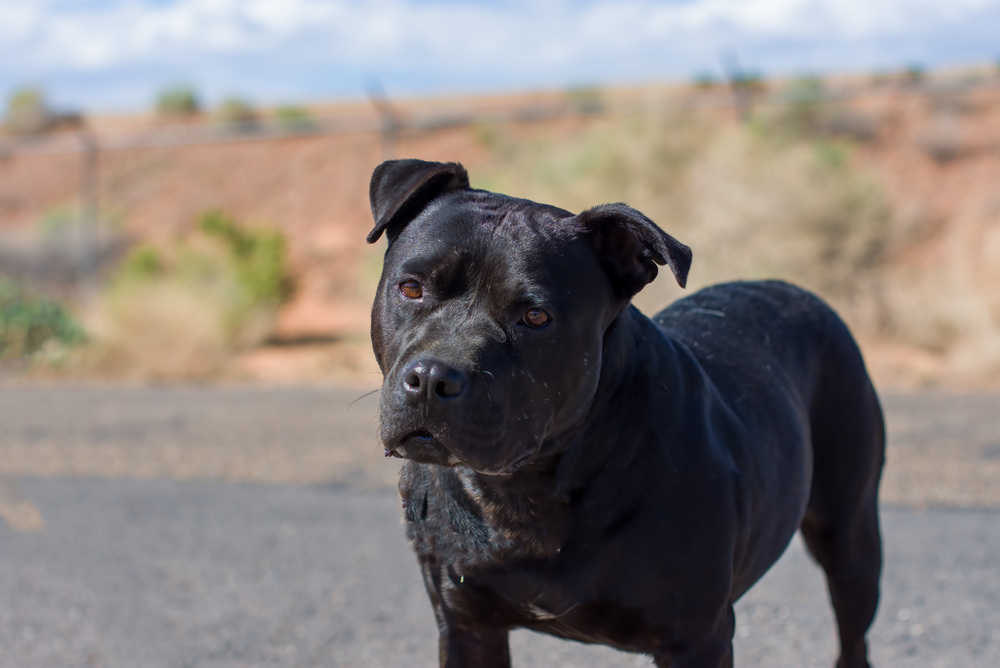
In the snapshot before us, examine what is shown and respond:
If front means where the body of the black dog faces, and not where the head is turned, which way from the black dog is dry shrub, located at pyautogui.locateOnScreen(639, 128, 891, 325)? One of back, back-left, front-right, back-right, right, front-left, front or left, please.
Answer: back-right

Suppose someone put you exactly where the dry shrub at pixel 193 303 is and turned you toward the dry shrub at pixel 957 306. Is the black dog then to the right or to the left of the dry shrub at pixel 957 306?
right

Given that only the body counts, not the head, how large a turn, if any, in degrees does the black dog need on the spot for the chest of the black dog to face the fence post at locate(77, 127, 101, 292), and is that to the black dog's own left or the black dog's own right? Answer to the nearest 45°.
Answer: approximately 90° to the black dog's own right

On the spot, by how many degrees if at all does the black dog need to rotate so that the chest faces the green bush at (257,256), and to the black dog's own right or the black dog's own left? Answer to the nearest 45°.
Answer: approximately 135° to the black dog's own right

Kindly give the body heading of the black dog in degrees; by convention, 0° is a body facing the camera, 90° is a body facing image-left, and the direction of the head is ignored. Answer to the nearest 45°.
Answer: approximately 45°

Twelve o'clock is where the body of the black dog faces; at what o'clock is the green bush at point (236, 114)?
The green bush is roughly at 4 o'clock from the black dog.

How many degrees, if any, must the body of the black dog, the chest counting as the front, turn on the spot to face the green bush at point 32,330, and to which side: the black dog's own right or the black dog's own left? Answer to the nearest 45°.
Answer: approximately 90° to the black dog's own right

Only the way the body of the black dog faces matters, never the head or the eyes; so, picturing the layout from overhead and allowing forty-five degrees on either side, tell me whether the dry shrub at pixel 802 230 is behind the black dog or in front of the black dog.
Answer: behind

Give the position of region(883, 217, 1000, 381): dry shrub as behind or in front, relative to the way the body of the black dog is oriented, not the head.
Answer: behind
